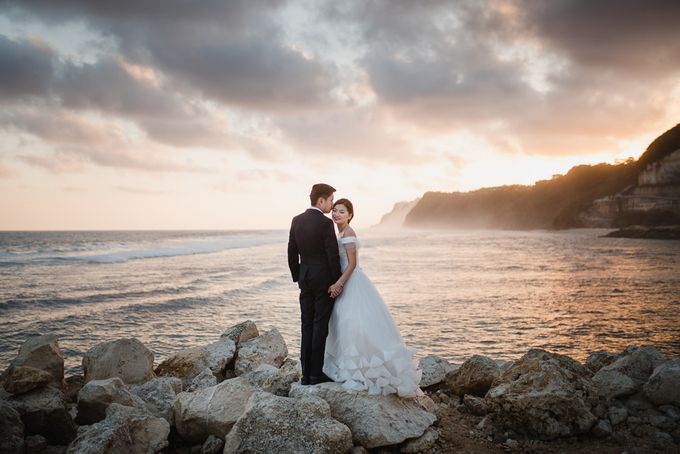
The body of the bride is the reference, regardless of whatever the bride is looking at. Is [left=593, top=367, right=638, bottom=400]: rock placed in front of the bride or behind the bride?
behind

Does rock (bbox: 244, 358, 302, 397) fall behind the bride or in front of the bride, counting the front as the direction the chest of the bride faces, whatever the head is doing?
in front

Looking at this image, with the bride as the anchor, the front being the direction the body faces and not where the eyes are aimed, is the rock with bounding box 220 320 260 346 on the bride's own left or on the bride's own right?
on the bride's own right

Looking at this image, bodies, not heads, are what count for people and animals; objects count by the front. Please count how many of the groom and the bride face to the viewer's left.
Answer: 1

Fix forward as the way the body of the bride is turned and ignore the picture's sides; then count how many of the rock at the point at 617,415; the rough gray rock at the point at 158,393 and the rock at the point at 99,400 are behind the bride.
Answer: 1

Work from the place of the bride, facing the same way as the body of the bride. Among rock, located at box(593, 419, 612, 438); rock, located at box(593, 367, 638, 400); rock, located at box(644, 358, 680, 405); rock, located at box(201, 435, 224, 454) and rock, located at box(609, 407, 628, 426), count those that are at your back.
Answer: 4

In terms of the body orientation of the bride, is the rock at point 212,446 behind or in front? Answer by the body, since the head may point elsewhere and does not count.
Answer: in front

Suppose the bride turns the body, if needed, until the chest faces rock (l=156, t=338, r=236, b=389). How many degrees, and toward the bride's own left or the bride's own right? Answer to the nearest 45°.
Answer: approximately 45° to the bride's own right

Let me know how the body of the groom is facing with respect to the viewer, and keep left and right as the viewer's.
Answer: facing away from the viewer and to the right of the viewer

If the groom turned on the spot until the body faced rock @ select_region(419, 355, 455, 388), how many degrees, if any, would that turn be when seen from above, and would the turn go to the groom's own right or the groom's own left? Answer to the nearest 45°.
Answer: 0° — they already face it

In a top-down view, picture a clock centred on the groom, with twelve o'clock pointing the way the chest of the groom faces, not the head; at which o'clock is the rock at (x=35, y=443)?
The rock is roughly at 7 o'clock from the groom.

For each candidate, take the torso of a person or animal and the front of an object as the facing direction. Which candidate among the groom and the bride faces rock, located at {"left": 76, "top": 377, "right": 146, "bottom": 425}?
the bride

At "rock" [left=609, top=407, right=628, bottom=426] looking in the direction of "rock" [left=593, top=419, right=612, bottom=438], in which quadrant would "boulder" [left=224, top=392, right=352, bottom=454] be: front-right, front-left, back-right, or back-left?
front-right

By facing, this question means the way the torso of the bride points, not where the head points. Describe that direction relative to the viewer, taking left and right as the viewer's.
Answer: facing to the left of the viewer
